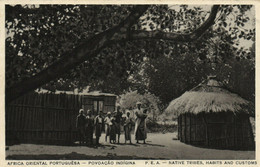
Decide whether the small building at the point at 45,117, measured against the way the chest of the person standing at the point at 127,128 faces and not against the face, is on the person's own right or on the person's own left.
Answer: on the person's own right

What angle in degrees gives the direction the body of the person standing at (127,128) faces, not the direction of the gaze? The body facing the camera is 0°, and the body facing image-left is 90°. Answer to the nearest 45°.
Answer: approximately 0°

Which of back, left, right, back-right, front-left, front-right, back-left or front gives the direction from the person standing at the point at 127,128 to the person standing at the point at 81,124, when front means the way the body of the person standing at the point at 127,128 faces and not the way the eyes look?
front-right

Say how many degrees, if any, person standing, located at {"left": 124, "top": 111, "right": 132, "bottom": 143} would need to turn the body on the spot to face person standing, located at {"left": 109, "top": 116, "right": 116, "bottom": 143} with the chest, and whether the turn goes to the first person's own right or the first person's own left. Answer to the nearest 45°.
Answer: approximately 45° to the first person's own right

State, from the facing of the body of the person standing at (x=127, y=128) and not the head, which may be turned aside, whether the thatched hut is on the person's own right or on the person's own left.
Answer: on the person's own left
